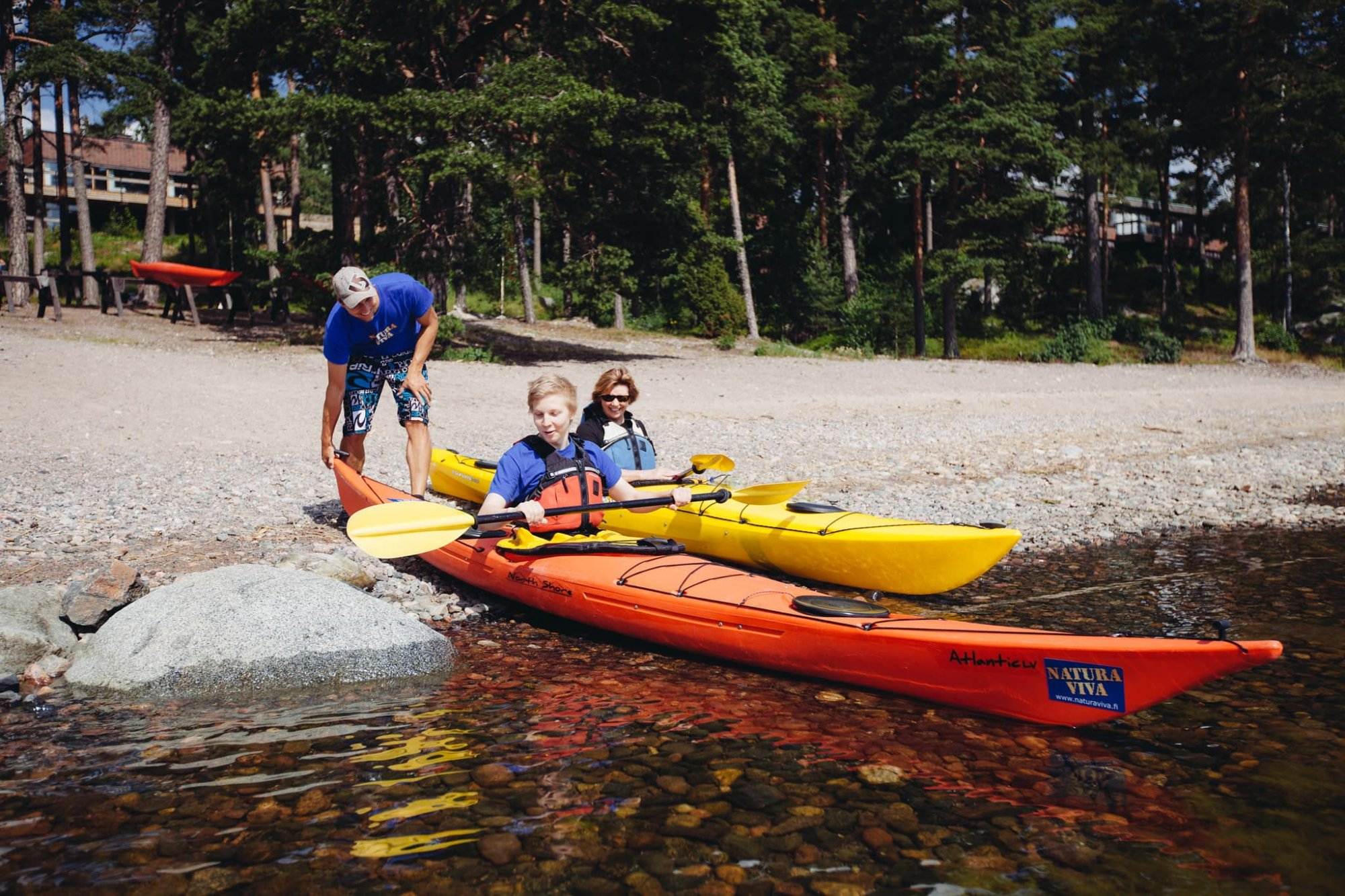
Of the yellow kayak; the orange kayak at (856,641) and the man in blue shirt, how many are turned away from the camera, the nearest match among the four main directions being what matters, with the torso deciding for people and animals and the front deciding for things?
0

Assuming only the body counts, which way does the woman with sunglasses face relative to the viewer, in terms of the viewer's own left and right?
facing the viewer and to the right of the viewer

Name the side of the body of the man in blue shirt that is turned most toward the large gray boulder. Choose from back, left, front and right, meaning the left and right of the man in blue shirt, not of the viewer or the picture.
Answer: front

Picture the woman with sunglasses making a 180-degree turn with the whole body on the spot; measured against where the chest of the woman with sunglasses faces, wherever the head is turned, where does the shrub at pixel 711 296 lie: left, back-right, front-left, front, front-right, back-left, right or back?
front-right

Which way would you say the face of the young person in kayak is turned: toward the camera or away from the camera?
toward the camera

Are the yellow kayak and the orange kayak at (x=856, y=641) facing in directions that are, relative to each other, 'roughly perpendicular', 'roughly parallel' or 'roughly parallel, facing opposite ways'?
roughly parallel

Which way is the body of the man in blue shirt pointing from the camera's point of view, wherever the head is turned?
toward the camera

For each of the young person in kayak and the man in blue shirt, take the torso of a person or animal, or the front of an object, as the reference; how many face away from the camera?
0
